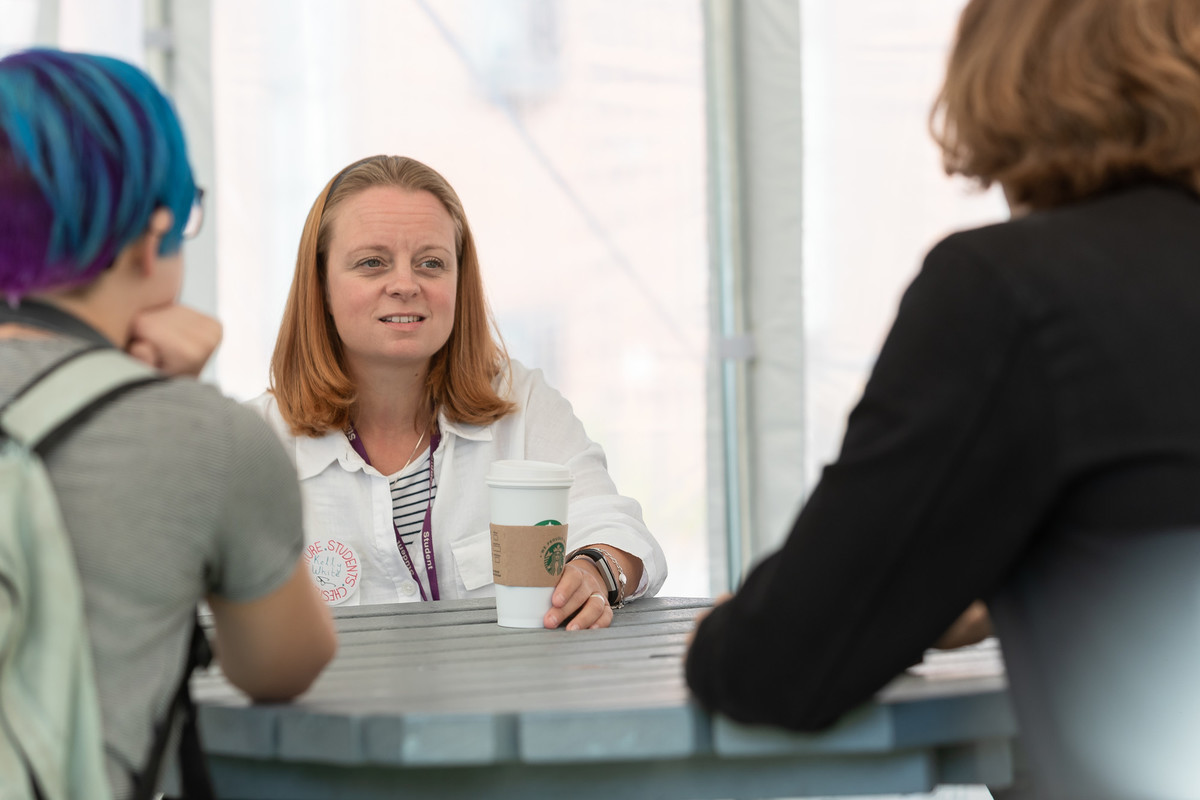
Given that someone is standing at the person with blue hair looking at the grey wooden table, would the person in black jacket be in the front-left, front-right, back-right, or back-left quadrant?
front-right

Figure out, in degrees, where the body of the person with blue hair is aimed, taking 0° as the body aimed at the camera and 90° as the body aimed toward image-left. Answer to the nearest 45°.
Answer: approximately 225°

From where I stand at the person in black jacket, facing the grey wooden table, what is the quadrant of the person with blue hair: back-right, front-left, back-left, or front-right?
front-left

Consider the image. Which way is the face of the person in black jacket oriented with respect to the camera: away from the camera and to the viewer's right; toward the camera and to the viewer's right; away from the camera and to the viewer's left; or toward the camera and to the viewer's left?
away from the camera and to the viewer's left

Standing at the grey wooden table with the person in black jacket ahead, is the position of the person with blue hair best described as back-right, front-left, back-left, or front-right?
back-right

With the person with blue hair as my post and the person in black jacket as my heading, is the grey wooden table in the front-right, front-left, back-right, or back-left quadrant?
front-left

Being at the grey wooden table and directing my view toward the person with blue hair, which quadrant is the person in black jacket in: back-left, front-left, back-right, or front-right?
back-left

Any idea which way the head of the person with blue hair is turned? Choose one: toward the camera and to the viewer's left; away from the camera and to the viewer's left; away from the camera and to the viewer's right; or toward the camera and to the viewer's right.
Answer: away from the camera and to the viewer's right
